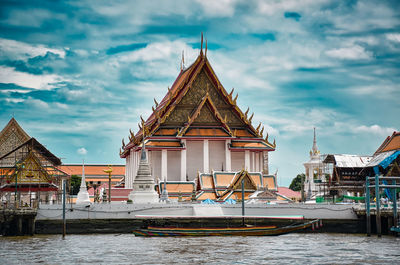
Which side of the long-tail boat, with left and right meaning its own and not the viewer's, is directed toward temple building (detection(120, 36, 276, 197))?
left

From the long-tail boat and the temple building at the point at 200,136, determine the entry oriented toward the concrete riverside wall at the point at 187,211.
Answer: the temple building

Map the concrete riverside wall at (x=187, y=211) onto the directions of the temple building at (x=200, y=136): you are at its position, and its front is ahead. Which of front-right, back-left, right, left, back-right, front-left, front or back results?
front

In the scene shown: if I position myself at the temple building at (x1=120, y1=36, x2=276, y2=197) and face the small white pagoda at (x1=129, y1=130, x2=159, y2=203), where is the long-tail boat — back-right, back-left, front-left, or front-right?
front-left

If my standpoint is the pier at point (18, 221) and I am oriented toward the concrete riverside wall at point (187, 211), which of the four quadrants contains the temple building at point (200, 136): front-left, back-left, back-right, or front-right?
front-left

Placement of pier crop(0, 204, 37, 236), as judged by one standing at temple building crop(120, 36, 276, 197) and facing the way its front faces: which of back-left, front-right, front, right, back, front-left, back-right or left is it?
front-right

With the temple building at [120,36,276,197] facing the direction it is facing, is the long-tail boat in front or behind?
in front

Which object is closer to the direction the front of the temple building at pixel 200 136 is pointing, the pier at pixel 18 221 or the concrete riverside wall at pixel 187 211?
the concrete riverside wall

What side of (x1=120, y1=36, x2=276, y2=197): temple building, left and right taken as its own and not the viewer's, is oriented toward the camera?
front
